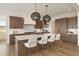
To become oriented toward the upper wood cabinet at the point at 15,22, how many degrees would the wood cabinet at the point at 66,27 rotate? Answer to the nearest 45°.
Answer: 0° — it already faces it

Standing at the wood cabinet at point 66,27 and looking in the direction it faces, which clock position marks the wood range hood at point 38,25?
the wood range hood at point 38,25 is roughly at 1 o'clock from the wood cabinet at point 66,27.

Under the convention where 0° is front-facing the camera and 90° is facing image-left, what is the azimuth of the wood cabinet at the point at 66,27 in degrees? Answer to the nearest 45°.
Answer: approximately 45°
